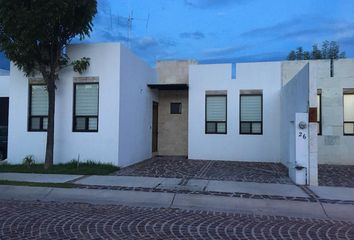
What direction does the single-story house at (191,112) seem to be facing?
toward the camera

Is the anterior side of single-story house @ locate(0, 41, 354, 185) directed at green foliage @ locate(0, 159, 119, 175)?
no
